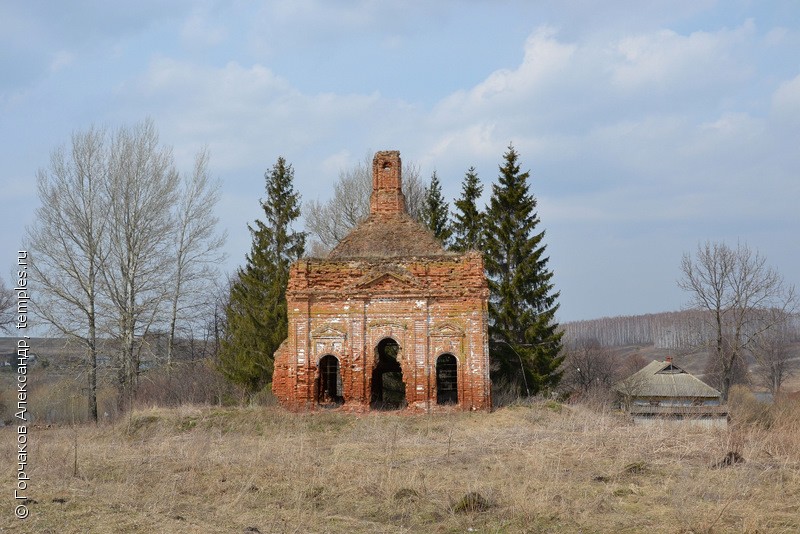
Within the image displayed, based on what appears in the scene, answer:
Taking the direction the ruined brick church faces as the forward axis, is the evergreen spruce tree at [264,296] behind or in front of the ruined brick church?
behind

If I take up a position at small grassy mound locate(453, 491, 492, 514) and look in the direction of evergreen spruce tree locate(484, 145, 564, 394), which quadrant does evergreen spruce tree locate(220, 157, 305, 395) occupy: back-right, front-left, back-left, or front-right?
front-left

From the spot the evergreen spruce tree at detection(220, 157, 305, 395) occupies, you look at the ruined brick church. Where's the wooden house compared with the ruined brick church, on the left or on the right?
left

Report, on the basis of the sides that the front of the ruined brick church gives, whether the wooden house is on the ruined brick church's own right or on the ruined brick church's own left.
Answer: on the ruined brick church's own left

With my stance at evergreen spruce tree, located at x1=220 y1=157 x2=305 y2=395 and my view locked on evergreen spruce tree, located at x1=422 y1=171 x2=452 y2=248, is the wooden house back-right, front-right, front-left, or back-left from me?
front-right

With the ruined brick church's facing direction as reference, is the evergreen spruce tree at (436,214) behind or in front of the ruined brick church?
behind

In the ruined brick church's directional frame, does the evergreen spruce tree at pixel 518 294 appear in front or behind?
behind

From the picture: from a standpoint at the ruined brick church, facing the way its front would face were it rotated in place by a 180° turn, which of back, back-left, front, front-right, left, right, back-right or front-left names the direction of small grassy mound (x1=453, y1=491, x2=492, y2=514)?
back

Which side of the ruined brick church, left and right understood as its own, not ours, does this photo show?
front
